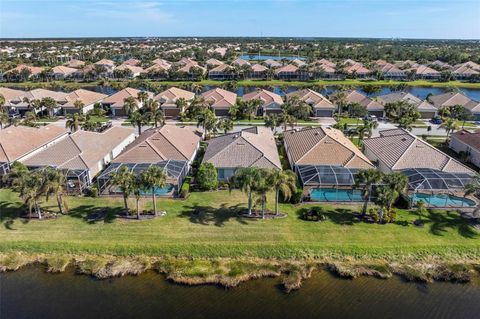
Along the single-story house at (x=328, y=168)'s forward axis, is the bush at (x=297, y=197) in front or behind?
behind

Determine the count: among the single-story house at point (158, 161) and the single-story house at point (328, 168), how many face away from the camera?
2

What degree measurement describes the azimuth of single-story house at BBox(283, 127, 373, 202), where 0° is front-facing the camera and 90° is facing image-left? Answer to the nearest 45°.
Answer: approximately 180°

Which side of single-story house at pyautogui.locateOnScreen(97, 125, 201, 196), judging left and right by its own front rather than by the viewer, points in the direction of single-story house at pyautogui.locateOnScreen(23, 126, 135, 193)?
left

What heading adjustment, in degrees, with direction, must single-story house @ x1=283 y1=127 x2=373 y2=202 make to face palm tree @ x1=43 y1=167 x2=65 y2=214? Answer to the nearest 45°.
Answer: approximately 135° to its left

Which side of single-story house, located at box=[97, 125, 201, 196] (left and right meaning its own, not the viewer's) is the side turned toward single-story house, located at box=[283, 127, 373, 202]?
right

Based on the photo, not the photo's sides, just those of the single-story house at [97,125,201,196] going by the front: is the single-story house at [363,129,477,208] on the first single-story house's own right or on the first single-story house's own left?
on the first single-story house's own right

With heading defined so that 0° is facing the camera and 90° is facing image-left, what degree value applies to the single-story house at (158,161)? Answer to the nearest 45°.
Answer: approximately 180°

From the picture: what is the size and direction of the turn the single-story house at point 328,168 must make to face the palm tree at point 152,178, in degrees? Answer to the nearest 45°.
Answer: approximately 135° to its left

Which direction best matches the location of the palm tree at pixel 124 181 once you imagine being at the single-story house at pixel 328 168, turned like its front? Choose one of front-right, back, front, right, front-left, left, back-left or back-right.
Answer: back-left

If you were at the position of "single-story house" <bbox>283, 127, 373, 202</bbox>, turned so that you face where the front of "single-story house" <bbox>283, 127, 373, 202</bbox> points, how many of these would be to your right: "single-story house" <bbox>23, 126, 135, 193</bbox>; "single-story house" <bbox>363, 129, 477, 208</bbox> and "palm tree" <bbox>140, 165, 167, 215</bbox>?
1
